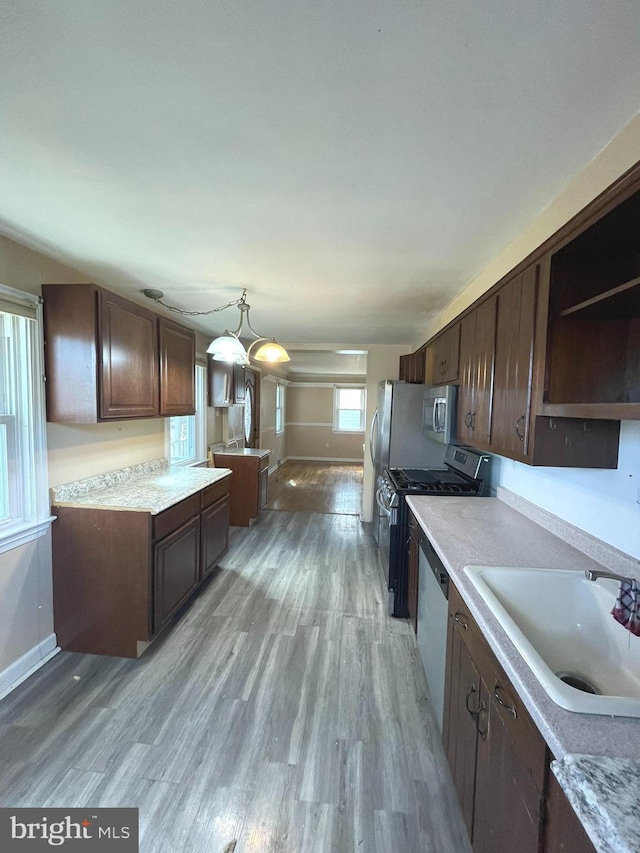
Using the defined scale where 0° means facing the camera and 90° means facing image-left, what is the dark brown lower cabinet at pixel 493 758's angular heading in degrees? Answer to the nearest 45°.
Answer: approximately 90°

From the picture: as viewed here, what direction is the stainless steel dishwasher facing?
to the viewer's left

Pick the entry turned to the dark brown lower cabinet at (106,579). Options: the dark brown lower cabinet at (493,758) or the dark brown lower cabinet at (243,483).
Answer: the dark brown lower cabinet at (493,758)

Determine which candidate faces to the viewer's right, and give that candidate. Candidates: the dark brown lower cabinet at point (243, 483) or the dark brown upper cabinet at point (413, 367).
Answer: the dark brown lower cabinet

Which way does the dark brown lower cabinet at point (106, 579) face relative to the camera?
to the viewer's right

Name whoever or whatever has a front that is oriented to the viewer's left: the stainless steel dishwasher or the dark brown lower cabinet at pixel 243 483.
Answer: the stainless steel dishwasher

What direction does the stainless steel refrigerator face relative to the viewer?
to the viewer's left

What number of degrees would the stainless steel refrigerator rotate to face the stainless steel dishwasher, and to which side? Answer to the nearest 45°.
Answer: approximately 90° to its left

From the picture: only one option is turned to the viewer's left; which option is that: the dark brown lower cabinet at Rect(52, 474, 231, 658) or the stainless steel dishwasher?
the stainless steel dishwasher

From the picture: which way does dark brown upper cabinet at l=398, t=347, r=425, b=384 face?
to the viewer's left

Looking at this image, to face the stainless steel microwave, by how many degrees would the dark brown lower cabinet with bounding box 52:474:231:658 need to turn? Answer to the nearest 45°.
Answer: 0° — it already faces it
